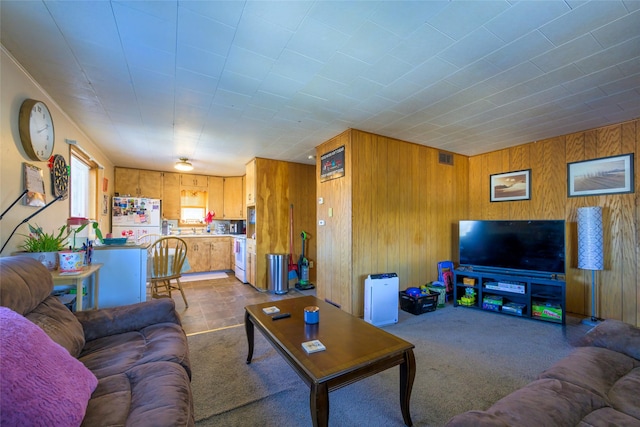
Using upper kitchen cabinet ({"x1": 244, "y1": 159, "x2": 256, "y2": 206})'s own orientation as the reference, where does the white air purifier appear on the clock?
The white air purifier is roughly at 8 o'clock from the upper kitchen cabinet.

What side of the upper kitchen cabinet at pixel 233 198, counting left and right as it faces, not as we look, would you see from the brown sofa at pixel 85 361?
front

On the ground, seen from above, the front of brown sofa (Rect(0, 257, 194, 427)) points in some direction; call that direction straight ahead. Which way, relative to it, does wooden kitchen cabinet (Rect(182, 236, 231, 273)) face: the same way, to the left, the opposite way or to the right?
to the right

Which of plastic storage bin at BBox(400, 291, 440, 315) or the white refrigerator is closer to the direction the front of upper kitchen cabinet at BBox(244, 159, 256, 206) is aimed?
the white refrigerator

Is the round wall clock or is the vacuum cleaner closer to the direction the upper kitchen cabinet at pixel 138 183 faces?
the round wall clock

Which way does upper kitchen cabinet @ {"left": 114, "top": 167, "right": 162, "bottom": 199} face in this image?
toward the camera

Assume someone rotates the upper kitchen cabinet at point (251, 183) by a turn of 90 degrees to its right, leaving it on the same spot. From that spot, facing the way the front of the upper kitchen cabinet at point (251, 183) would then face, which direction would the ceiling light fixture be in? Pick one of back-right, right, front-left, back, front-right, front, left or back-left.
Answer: left

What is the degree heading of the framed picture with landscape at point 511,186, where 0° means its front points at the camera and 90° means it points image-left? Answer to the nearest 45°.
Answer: approximately 45°

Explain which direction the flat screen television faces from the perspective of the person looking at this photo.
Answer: facing the viewer and to the left of the viewer

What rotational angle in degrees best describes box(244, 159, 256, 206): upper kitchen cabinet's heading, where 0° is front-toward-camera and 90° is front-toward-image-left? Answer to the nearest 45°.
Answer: approximately 90°

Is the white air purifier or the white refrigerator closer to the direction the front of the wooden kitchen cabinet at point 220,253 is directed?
the white air purifier

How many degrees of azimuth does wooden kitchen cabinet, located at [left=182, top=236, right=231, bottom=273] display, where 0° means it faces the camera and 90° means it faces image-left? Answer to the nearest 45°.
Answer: approximately 0°

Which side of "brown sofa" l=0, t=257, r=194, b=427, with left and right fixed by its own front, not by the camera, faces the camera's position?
right

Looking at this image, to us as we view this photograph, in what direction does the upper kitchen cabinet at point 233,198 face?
facing the viewer
